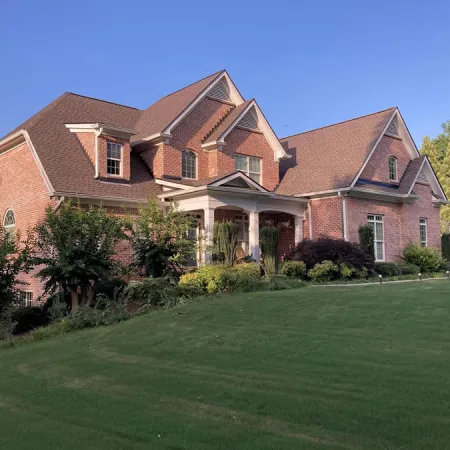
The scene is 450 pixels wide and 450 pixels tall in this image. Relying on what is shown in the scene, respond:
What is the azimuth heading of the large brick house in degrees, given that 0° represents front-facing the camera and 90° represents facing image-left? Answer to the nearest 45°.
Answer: approximately 315°

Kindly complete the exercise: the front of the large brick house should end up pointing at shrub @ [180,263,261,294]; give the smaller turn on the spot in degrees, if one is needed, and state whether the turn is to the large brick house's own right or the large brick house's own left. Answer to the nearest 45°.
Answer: approximately 45° to the large brick house's own right

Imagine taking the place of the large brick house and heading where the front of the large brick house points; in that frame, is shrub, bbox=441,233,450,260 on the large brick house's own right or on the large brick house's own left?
on the large brick house's own left

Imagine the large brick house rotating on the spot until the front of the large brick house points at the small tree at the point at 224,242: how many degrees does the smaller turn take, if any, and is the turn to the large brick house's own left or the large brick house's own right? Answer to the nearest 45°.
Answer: approximately 45° to the large brick house's own right

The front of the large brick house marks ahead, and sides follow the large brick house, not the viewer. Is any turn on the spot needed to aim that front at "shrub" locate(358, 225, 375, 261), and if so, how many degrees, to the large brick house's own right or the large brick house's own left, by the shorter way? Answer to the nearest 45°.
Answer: approximately 45° to the large brick house's own left

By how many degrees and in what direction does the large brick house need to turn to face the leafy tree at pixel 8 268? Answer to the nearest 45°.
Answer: approximately 90° to its right

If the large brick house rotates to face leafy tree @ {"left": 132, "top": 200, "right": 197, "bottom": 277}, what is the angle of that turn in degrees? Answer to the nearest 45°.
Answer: approximately 45° to its right
